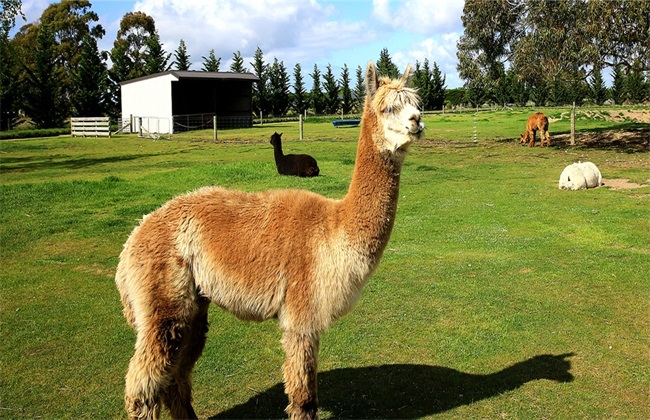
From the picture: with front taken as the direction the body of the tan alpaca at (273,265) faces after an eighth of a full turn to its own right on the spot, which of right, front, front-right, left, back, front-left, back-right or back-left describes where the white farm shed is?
back-left

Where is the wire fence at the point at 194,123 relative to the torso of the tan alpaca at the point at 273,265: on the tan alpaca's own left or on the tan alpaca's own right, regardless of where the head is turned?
on the tan alpaca's own left

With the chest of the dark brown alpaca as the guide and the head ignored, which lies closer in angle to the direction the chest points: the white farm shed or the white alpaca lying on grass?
the white farm shed

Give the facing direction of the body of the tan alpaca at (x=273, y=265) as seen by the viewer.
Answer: to the viewer's right

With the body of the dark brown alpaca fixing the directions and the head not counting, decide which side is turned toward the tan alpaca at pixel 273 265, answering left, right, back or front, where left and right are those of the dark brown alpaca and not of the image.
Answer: left

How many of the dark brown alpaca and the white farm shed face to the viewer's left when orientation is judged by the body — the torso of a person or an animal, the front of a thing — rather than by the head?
1

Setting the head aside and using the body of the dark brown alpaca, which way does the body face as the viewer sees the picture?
to the viewer's left

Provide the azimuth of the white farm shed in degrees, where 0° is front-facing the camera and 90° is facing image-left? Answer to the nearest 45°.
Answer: approximately 315°

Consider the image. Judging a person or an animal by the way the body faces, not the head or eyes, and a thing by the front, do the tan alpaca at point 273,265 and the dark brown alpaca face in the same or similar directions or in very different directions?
very different directions

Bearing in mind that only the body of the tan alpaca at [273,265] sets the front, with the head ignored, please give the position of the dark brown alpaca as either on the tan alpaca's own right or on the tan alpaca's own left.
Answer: on the tan alpaca's own left
